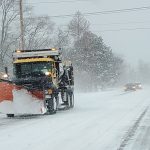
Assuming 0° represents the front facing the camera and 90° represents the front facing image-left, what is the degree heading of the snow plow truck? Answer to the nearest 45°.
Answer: approximately 45°
